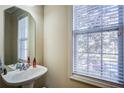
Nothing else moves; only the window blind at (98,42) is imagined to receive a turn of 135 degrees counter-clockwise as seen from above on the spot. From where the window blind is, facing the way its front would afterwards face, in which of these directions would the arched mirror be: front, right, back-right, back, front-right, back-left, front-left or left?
back

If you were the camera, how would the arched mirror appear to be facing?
facing the viewer and to the right of the viewer

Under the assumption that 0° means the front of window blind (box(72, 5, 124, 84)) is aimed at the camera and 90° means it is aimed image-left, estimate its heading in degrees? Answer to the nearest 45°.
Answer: approximately 45°
